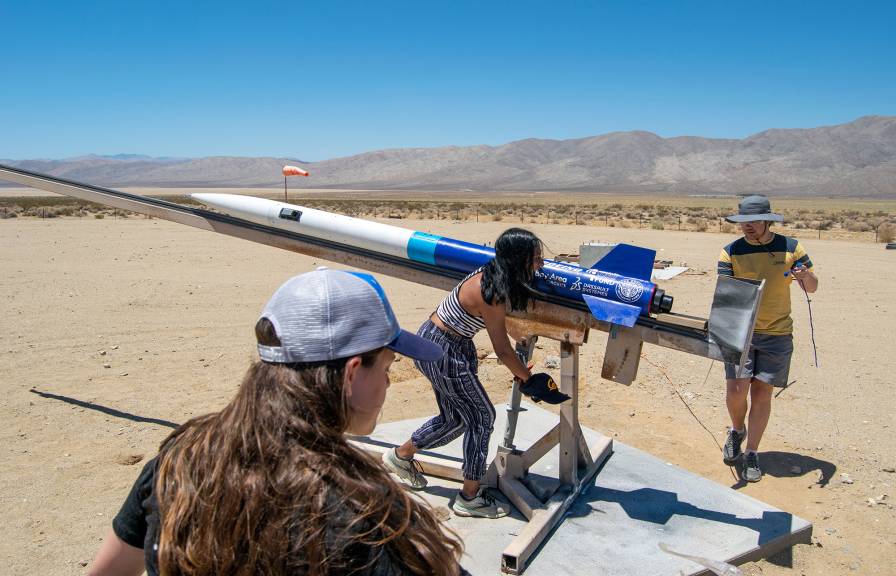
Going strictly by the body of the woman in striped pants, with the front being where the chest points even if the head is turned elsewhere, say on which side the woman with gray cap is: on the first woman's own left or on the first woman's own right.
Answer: on the first woman's own right

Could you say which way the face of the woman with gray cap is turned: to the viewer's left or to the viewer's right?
to the viewer's right

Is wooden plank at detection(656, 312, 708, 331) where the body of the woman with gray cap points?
yes

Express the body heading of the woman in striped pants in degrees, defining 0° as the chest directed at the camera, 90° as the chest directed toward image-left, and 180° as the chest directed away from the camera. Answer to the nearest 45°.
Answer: approximately 270°

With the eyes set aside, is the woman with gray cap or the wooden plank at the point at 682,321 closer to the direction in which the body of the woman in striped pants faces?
the wooden plank

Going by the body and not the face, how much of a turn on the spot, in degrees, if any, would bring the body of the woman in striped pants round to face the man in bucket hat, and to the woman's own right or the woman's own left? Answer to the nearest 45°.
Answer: approximately 45° to the woman's own left

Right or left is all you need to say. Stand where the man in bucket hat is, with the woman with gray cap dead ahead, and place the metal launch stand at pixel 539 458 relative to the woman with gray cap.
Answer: right

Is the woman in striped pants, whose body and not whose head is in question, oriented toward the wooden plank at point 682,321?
yes

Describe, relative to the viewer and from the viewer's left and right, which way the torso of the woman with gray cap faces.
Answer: facing away from the viewer and to the right of the viewer
